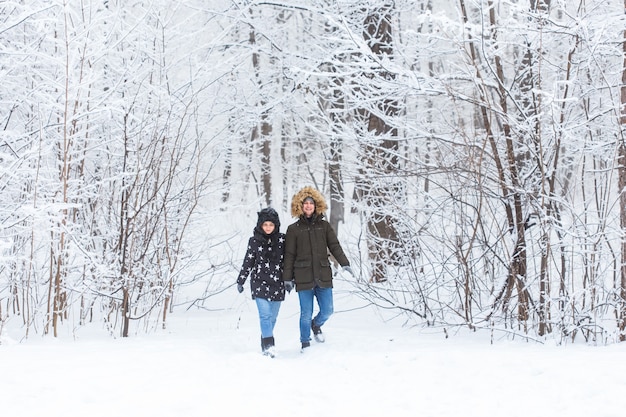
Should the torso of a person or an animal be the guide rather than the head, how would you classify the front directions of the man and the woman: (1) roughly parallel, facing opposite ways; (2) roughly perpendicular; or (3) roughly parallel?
roughly parallel

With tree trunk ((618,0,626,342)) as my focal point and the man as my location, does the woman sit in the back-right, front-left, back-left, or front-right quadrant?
back-right

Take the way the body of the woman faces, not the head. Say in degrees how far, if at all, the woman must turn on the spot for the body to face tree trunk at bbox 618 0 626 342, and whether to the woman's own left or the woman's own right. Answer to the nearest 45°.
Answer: approximately 90° to the woman's own left

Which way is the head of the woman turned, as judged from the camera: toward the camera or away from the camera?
toward the camera

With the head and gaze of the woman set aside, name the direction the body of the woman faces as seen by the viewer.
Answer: toward the camera

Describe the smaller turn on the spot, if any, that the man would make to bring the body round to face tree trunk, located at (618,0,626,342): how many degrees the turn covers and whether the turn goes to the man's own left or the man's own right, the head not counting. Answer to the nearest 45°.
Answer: approximately 90° to the man's own left

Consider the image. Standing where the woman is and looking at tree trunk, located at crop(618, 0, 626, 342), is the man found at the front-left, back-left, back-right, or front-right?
front-left

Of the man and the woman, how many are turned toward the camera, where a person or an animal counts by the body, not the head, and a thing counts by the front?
2

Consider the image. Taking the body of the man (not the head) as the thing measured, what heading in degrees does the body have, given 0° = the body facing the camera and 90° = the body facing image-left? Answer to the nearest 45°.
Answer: approximately 0°

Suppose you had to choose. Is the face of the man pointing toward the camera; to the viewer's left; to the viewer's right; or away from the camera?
toward the camera
